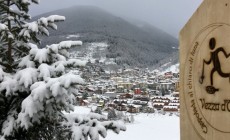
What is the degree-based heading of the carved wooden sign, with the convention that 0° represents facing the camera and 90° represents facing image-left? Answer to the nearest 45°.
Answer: approximately 0°
